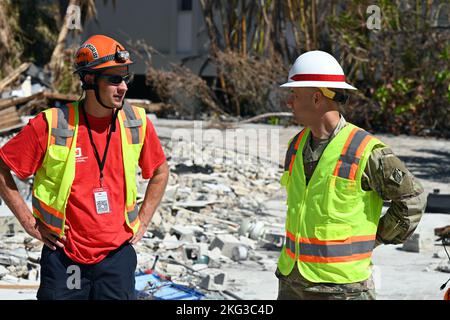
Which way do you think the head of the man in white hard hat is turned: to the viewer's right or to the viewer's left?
to the viewer's left

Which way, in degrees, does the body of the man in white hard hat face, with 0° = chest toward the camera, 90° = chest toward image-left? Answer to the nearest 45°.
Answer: approximately 45°

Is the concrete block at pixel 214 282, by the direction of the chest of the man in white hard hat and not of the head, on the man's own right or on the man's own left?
on the man's own right

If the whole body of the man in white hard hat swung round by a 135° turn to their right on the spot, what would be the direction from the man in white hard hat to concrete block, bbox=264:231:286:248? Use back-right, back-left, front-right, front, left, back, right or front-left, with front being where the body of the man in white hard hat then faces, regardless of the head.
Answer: front

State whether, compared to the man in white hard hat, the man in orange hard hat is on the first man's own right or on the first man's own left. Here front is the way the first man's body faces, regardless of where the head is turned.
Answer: on the first man's own right

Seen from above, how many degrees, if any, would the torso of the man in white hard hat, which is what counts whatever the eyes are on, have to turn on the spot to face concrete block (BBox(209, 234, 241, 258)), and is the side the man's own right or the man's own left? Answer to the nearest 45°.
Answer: approximately 135° to the man's own right

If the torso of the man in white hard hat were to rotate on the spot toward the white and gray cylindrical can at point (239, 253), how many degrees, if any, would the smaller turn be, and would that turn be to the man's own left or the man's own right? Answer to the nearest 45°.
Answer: approximately 135° to the man's own right

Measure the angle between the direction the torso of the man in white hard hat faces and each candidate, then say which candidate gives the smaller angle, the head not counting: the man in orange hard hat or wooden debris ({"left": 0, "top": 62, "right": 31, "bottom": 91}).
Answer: the man in orange hard hat

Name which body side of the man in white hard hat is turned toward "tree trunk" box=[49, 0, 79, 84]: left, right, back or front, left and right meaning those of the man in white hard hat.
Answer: right

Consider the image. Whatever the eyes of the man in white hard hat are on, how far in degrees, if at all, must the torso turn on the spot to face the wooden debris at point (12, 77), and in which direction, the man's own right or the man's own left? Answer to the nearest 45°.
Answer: approximately 90° to the man's own right

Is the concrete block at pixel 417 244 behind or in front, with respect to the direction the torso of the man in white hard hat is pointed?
behind
